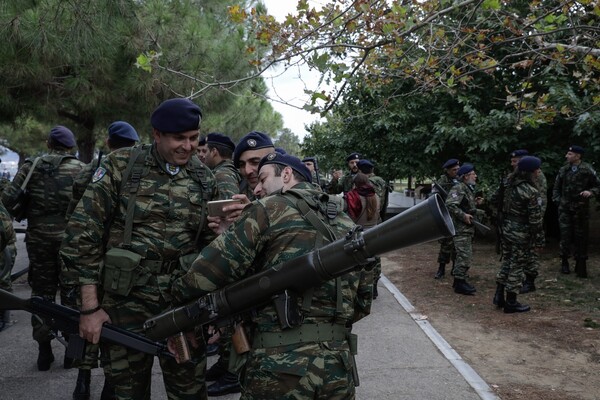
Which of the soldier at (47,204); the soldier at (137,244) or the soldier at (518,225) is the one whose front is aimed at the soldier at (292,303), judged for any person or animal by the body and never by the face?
the soldier at (137,244)

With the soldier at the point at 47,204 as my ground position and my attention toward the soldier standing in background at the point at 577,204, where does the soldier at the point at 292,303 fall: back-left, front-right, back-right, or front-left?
front-right

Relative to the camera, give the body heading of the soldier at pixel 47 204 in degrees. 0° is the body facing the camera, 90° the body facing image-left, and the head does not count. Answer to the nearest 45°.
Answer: approximately 180°

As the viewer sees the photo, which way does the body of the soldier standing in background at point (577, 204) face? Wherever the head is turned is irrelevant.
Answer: toward the camera

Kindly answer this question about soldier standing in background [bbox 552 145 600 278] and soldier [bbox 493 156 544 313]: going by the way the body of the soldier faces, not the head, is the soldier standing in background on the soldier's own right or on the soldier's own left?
on the soldier's own left

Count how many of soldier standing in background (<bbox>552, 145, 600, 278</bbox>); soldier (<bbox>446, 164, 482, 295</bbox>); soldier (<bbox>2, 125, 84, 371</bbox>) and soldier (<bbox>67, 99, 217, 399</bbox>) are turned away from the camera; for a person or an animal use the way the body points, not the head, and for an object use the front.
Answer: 1

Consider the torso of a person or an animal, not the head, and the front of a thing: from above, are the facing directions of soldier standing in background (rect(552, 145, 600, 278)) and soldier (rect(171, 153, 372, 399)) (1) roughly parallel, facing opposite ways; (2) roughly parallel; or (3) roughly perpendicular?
roughly perpendicular

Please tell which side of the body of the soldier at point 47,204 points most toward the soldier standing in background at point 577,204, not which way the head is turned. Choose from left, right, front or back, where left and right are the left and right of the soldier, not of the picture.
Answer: right

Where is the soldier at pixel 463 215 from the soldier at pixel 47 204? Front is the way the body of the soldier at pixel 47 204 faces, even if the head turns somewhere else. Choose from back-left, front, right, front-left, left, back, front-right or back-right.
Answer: right
